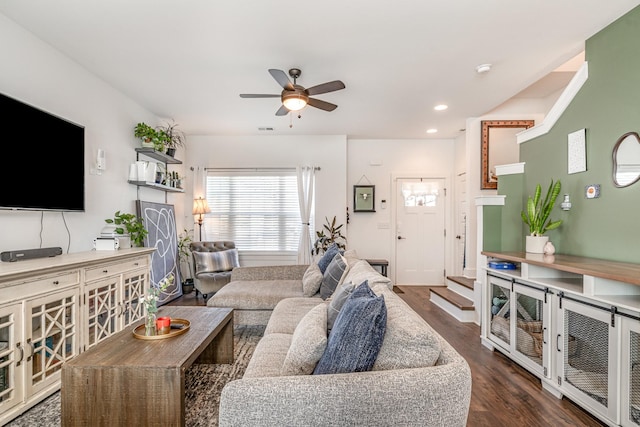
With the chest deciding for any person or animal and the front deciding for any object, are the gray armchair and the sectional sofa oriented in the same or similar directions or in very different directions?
very different directions

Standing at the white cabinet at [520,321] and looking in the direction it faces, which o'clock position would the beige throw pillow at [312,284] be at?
The beige throw pillow is roughly at 1 o'clock from the white cabinet.

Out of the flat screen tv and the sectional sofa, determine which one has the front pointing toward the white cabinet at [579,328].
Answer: the flat screen tv

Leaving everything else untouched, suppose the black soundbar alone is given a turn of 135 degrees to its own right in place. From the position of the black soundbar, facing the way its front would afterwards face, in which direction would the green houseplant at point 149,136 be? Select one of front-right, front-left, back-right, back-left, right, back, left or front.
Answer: back-right

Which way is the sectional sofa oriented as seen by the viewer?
to the viewer's left

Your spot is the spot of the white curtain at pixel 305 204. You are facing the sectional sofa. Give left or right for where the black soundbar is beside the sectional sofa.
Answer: right

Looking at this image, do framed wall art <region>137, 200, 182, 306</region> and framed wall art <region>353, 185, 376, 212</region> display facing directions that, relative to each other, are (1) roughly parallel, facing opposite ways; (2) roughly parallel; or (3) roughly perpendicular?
roughly perpendicular

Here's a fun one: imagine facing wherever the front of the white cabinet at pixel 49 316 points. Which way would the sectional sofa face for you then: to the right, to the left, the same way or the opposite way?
the opposite way

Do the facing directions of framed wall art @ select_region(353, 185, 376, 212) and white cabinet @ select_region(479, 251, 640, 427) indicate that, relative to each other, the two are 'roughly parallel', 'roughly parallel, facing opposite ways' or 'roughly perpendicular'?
roughly perpendicular

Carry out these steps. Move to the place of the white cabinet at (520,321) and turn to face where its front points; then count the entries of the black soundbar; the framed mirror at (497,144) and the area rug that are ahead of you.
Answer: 2
